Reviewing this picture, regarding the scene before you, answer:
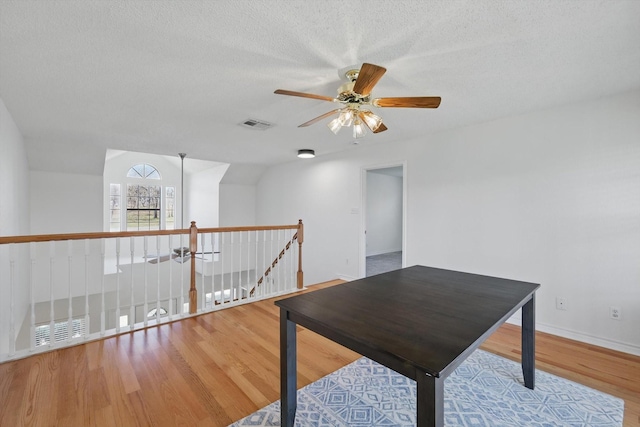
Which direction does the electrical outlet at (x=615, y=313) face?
toward the camera

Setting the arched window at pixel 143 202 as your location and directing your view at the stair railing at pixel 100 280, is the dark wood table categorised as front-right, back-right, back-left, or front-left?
front-left

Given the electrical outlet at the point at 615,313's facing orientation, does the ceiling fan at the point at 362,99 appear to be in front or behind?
in front

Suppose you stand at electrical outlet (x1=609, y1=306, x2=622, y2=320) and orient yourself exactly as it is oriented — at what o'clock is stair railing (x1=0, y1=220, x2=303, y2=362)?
The stair railing is roughly at 2 o'clock from the electrical outlet.

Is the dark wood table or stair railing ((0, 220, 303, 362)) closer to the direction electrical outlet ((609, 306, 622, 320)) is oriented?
the dark wood table

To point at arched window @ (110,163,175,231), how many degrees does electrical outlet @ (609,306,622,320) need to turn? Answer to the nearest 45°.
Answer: approximately 90° to its right

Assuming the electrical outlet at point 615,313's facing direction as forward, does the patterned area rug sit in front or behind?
in front
